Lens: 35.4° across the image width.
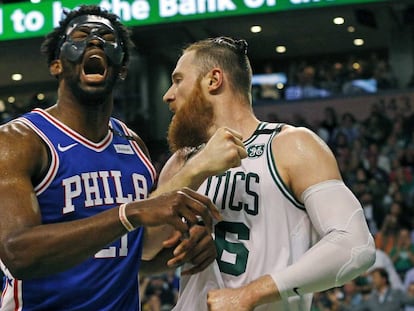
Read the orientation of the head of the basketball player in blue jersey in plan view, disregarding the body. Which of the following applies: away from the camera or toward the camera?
toward the camera

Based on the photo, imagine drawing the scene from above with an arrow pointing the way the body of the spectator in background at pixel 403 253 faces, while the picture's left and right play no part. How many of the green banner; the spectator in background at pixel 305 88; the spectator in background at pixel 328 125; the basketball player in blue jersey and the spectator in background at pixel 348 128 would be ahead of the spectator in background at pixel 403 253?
1

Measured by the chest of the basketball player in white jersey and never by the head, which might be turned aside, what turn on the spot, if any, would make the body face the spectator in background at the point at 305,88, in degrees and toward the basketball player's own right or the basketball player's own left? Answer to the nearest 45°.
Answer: approximately 135° to the basketball player's own right

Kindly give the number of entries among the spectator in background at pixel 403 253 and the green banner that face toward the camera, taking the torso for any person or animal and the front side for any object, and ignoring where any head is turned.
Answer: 2

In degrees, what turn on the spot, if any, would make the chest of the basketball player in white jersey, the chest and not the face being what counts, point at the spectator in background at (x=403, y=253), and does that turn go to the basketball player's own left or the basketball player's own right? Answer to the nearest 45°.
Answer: approximately 135° to the basketball player's own right

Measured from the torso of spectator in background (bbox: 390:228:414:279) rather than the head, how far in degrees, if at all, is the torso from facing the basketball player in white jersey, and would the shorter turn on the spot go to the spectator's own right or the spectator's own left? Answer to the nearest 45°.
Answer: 0° — they already face them

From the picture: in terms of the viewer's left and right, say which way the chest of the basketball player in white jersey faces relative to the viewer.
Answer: facing the viewer and to the left of the viewer

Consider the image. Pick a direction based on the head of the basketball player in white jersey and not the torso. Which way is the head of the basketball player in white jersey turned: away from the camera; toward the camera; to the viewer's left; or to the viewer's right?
to the viewer's left

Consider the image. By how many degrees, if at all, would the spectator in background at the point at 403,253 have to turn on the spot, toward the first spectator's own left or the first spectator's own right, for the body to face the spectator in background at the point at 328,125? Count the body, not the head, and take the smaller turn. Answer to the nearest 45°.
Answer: approximately 180°

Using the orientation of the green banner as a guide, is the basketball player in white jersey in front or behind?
in front

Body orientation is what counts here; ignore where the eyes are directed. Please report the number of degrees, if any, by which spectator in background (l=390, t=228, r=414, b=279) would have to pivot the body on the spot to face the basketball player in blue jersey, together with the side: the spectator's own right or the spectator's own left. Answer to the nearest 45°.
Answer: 0° — they already face them

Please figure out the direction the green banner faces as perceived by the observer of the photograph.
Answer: facing the viewer

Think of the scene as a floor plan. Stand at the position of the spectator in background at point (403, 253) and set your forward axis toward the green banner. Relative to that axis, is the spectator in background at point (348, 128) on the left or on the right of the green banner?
right

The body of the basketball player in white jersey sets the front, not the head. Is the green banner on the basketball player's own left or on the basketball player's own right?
on the basketball player's own right
